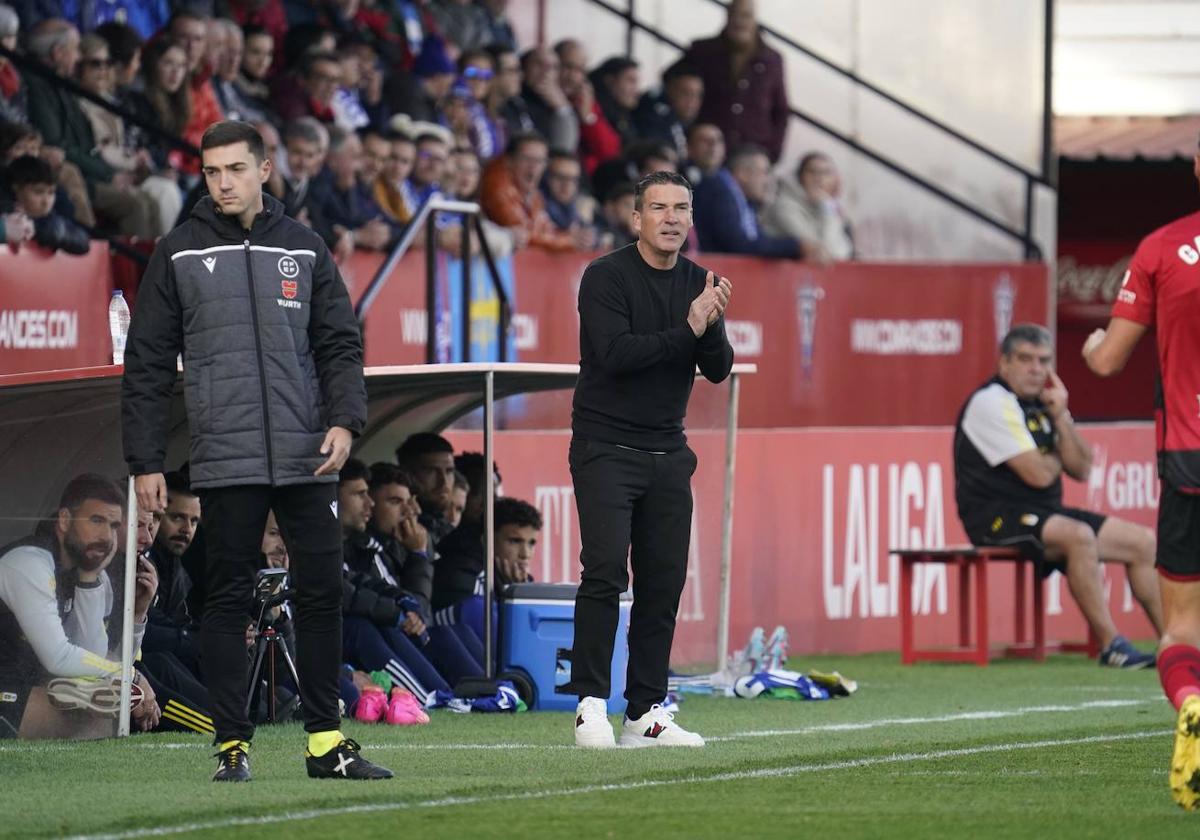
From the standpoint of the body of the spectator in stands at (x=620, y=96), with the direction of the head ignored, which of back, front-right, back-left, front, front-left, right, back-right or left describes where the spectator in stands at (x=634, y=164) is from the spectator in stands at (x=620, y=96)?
front-right

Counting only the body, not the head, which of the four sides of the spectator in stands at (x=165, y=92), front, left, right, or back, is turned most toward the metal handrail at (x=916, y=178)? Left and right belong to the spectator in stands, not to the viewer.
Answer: left

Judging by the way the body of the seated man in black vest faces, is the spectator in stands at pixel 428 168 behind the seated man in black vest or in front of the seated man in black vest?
behind

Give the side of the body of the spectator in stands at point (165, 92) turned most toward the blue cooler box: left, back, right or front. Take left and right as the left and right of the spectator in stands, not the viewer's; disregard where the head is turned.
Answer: front

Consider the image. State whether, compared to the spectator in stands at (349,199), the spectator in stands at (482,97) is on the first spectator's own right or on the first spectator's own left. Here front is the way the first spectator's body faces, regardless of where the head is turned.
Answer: on the first spectator's own left

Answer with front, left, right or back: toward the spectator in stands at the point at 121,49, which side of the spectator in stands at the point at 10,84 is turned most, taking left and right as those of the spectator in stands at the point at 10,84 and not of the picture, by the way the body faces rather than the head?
left

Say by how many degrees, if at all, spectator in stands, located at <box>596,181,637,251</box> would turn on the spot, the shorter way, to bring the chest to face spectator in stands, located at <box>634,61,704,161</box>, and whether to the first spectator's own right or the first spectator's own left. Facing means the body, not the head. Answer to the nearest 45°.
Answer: approximately 135° to the first spectator's own left

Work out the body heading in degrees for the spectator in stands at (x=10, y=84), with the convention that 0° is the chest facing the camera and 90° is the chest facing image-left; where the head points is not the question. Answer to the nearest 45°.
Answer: approximately 315°

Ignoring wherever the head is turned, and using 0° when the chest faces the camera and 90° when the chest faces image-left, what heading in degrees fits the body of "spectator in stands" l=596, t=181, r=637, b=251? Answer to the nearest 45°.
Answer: approximately 315°

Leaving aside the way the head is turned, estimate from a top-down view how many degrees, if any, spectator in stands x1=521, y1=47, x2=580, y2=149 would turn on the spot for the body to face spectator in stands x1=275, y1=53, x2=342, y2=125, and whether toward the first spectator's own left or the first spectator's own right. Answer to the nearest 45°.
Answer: approximately 90° to the first spectator's own right
